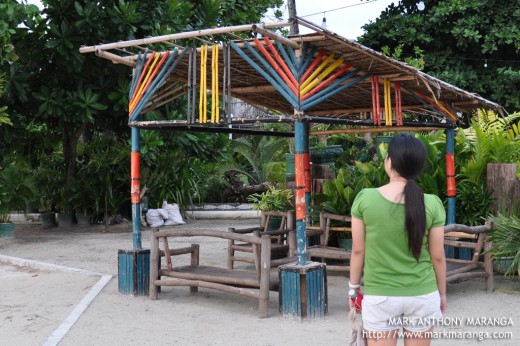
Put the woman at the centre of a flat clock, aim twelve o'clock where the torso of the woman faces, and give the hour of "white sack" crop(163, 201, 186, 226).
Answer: The white sack is roughly at 11 o'clock from the woman.

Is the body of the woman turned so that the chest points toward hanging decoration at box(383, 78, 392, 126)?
yes

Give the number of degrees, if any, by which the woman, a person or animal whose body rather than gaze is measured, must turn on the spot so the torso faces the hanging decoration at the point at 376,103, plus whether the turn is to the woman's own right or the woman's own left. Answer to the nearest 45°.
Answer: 0° — they already face it

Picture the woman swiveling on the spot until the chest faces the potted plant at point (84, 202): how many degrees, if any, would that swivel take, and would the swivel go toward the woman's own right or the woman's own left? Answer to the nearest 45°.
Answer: approximately 45° to the woman's own left

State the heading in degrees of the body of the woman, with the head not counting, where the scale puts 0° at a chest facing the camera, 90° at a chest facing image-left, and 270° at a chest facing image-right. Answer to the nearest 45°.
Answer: approximately 180°

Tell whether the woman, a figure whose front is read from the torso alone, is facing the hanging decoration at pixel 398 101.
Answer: yes
